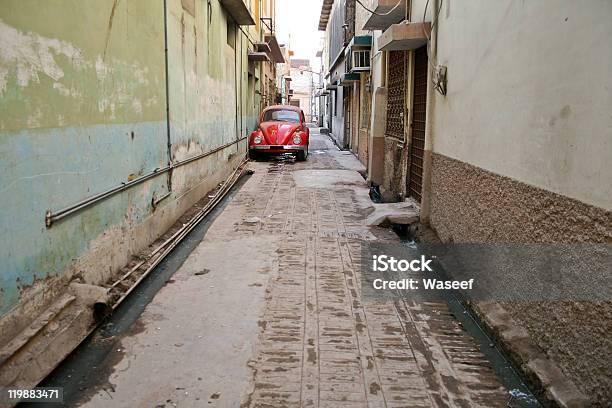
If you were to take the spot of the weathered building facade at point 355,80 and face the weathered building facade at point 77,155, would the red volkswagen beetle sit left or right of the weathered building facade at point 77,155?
right

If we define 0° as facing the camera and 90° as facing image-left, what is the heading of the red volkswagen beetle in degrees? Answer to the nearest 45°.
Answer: approximately 0°

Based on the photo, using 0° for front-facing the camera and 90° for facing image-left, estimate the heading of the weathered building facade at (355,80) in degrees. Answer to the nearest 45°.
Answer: approximately 90°

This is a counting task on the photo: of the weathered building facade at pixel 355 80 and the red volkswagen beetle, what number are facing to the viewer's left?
1

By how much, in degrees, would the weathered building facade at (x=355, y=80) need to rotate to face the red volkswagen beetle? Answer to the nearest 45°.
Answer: approximately 45° to its left

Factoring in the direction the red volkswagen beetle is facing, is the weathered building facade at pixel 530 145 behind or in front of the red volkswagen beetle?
in front

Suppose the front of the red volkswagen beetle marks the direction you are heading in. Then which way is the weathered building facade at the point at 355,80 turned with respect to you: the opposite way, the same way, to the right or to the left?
to the right

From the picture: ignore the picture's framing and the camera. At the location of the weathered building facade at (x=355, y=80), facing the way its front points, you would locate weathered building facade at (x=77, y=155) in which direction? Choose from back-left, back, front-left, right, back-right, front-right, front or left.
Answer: left
